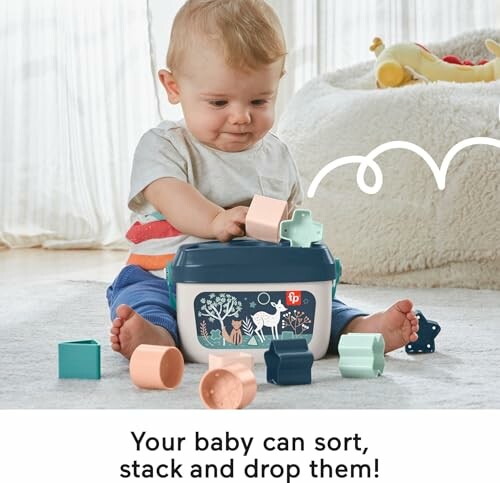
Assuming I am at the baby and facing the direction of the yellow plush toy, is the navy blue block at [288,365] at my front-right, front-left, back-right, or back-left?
back-right

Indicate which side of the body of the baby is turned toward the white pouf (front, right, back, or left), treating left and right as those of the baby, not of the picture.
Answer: left

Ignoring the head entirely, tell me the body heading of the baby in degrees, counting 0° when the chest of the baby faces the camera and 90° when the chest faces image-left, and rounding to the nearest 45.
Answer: approximately 315°
